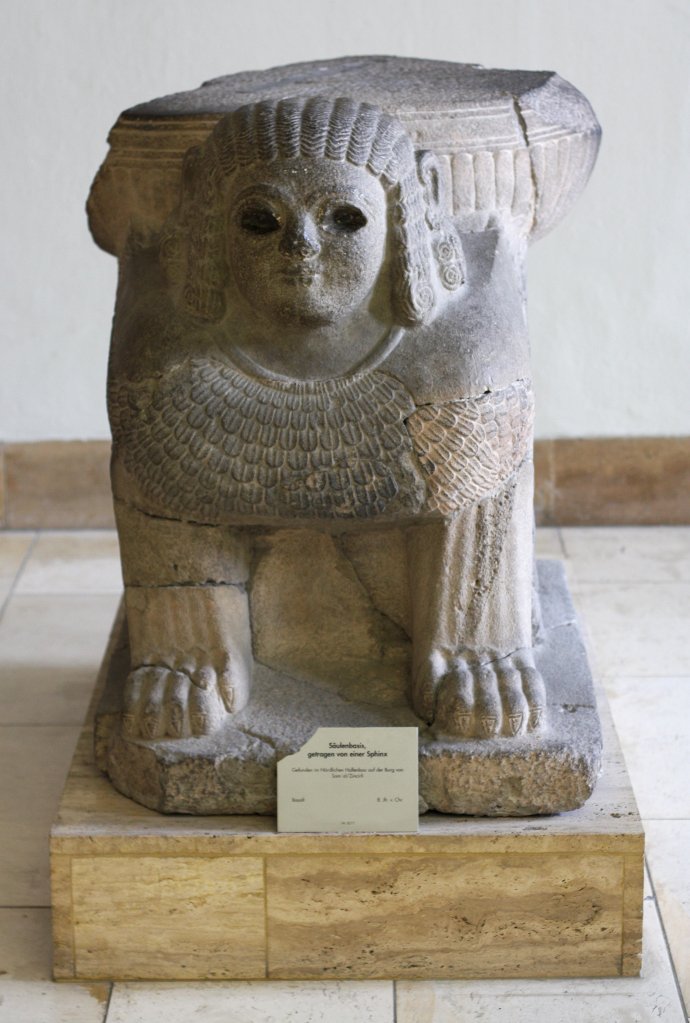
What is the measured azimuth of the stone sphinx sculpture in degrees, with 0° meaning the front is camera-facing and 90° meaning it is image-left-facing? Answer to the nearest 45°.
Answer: approximately 0°
